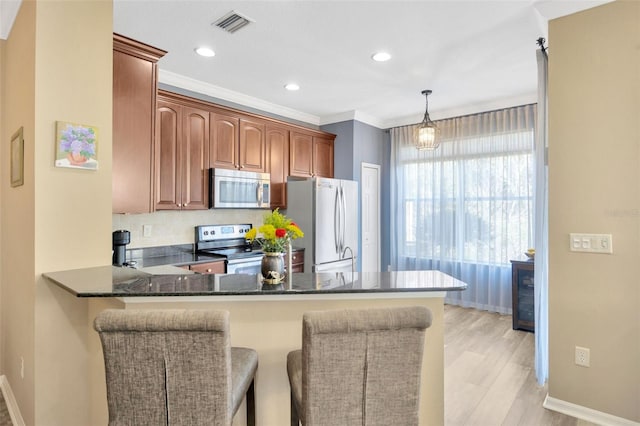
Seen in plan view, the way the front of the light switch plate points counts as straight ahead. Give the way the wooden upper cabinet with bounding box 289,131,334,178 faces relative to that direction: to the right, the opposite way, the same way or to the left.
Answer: to the left

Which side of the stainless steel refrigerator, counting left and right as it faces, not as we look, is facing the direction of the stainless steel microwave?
right

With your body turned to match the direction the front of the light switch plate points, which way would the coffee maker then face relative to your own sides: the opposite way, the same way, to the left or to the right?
to the left

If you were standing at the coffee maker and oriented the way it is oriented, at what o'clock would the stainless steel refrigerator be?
The stainless steel refrigerator is roughly at 10 o'clock from the coffee maker.

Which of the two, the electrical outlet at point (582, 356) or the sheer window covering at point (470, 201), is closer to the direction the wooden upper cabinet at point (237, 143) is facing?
the electrical outlet

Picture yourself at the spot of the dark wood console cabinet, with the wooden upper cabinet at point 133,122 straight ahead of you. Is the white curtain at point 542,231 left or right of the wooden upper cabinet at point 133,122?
left
